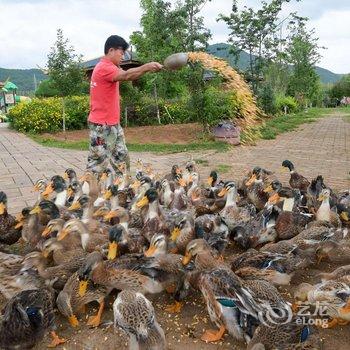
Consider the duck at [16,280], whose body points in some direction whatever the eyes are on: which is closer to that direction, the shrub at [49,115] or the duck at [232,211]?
the duck

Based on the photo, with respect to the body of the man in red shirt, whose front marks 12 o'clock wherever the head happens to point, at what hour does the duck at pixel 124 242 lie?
The duck is roughly at 3 o'clock from the man in red shirt.

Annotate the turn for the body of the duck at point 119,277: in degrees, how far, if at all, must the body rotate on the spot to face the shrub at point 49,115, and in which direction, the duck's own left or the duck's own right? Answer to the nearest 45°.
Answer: approximately 90° to the duck's own right

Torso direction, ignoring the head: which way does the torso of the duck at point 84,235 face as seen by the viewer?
to the viewer's left

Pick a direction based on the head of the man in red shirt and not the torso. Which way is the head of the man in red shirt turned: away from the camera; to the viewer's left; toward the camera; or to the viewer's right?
to the viewer's right

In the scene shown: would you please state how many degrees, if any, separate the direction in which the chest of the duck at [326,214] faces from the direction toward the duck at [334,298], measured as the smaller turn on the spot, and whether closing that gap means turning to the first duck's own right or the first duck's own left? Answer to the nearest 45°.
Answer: approximately 45° to the first duck's own left

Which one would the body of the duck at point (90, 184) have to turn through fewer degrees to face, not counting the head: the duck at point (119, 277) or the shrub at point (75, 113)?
the duck

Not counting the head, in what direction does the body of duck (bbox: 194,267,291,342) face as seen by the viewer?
to the viewer's left

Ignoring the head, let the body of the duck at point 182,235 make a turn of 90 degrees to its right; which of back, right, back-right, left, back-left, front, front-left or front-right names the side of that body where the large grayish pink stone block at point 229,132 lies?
front-right
